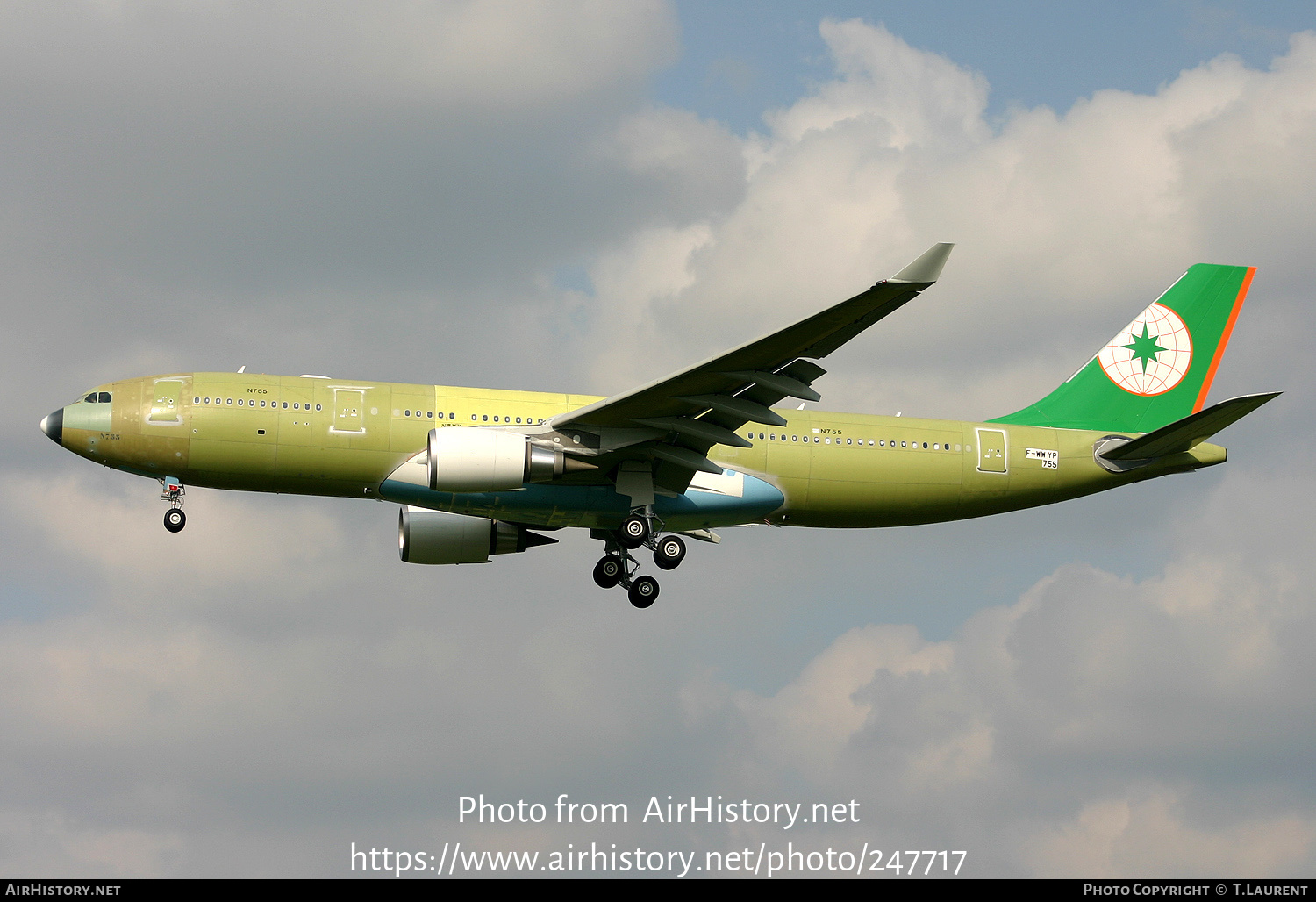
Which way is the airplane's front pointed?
to the viewer's left
